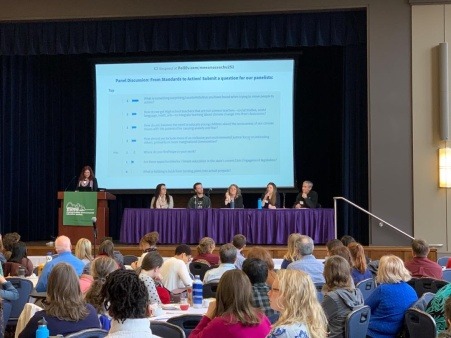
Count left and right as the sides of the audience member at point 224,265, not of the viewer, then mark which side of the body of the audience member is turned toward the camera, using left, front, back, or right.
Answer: back

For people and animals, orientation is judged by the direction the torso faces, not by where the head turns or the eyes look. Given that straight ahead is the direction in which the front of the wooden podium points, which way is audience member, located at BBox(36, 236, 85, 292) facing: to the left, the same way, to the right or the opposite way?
the opposite way

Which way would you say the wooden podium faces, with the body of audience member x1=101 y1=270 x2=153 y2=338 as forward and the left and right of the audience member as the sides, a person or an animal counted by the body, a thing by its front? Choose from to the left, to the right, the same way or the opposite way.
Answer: the opposite way

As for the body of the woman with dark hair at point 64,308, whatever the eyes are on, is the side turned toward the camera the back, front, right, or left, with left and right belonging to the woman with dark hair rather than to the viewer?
back

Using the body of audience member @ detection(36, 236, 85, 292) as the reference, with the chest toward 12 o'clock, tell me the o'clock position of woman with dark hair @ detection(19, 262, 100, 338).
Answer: The woman with dark hair is roughly at 6 o'clock from the audience member.

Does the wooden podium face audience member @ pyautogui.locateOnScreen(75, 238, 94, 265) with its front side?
yes

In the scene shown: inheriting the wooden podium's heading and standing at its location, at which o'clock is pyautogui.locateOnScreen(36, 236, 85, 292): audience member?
The audience member is roughly at 12 o'clock from the wooden podium.

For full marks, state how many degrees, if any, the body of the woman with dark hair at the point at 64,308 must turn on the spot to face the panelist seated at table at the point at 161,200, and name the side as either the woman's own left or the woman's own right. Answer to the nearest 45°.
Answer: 0° — they already face them

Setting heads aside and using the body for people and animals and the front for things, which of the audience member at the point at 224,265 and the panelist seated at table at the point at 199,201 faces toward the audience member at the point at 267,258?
the panelist seated at table

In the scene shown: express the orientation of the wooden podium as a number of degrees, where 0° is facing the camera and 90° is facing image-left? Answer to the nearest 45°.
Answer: approximately 0°

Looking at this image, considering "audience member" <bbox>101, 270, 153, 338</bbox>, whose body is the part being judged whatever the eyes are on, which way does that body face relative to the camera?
away from the camera

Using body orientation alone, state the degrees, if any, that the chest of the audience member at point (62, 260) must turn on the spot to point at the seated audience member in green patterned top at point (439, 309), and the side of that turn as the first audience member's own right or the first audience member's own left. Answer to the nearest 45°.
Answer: approximately 135° to the first audience member's own right

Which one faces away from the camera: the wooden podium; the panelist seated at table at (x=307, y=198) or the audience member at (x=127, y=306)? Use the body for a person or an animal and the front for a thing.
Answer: the audience member
